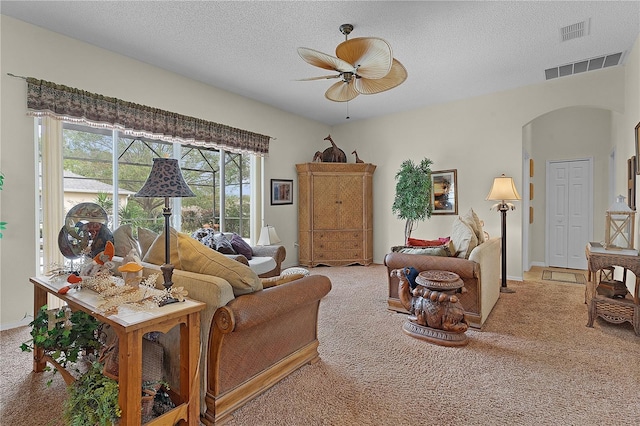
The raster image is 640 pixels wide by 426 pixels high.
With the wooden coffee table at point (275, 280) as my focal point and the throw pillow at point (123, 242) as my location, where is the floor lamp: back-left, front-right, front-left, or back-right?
front-left

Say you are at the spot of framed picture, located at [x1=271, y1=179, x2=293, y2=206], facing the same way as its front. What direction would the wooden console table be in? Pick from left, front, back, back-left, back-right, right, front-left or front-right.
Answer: front-right

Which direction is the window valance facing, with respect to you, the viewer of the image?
facing the viewer and to the right of the viewer

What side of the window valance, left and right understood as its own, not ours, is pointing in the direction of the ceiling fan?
front

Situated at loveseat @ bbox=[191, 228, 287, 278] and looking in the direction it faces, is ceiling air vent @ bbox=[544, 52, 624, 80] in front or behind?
in front

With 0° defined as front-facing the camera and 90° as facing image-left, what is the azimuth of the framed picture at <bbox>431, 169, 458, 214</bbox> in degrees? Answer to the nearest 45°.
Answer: approximately 45°

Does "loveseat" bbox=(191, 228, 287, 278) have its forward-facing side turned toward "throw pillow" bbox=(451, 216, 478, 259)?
yes

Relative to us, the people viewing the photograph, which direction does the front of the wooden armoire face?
facing the viewer

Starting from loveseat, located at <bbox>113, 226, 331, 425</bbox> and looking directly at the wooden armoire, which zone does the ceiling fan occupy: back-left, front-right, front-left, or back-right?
front-right

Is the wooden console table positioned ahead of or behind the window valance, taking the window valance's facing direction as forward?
ahead

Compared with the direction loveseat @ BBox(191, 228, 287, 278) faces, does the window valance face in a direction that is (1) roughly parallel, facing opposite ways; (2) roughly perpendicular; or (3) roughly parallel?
roughly parallel

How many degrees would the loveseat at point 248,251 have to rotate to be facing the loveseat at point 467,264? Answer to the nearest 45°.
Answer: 0° — it already faces it

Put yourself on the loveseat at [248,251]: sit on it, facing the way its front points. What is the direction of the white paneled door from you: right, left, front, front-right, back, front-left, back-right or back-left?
front-left

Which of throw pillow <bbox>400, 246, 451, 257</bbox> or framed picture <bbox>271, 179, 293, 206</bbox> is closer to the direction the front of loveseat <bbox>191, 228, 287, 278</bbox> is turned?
the throw pillow

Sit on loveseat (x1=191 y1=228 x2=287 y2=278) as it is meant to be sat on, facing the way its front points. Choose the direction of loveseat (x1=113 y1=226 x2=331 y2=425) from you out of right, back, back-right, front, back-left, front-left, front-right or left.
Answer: front-right

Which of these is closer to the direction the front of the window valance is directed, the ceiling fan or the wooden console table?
the ceiling fan

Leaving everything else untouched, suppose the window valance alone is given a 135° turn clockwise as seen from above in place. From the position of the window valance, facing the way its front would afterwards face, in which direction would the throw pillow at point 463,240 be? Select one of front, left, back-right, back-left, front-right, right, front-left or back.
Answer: back-left
